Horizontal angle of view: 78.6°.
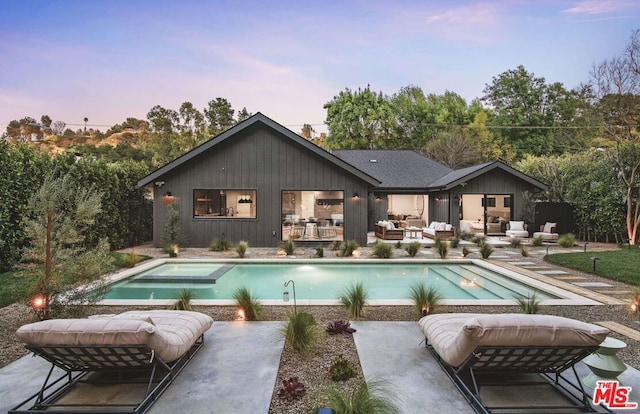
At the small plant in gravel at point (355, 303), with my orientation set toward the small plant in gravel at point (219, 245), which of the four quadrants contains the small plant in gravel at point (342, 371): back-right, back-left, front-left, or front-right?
back-left

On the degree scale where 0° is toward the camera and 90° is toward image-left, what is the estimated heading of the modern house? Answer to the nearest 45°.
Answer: approximately 0°

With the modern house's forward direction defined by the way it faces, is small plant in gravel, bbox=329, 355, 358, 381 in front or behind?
in front

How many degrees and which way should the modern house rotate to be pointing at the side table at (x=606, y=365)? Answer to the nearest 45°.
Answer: approximately 45° to its left

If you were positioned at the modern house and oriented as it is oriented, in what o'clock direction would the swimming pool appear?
The swimming pool is roughly at 11 o'clock from the modern house.

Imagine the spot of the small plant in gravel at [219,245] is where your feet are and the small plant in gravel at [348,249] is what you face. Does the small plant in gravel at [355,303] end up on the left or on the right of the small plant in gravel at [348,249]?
right
